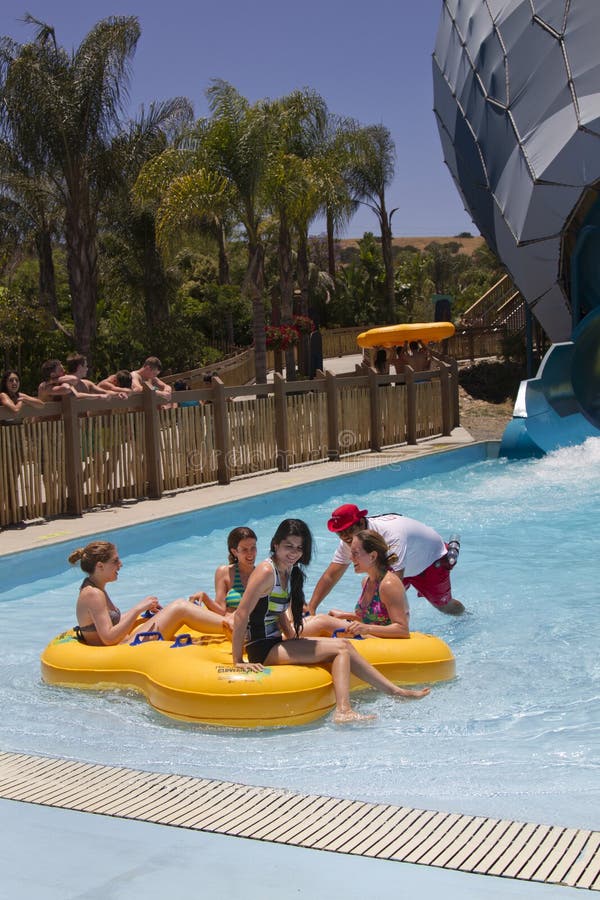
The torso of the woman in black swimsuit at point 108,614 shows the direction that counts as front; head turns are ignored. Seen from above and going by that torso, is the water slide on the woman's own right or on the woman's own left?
on the woman's own left

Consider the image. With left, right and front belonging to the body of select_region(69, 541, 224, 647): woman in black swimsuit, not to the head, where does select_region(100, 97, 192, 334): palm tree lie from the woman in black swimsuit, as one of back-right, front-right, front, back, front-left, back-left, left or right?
left

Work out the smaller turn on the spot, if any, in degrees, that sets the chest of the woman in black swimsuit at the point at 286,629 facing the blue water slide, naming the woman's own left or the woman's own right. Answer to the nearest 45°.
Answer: approximately 135° to the woman's own left

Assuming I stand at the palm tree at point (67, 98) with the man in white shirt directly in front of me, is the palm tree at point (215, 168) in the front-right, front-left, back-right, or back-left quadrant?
front-left

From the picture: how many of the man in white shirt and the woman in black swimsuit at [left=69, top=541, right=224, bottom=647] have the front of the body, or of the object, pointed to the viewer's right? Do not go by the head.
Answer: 1

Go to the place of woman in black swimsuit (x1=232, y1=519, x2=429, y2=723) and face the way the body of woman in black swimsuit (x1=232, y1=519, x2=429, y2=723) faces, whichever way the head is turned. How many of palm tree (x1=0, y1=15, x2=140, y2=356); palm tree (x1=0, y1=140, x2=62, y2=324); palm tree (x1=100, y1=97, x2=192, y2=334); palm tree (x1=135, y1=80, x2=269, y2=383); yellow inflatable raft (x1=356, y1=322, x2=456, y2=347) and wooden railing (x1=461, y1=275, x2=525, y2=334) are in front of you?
0

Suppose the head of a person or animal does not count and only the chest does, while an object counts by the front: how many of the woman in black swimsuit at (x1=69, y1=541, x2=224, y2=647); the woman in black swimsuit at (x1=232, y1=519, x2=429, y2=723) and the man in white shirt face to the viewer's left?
1

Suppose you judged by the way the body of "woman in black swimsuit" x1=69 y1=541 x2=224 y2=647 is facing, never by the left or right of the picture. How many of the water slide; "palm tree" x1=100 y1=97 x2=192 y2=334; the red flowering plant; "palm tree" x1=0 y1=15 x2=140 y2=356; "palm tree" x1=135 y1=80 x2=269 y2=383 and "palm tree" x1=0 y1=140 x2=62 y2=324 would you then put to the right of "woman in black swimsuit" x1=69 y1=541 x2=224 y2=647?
0

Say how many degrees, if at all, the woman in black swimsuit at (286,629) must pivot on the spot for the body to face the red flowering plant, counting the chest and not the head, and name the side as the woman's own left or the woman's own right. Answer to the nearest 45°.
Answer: approximately 135° to the woman's own left

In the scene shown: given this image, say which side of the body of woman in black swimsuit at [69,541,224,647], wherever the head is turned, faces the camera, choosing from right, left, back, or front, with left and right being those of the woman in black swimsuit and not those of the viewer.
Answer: right

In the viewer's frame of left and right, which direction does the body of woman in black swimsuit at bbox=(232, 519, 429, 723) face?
facing the viewer and to the right of the viewer

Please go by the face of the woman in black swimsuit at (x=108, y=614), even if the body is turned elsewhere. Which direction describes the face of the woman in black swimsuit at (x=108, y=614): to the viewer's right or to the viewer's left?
to the viewer's right

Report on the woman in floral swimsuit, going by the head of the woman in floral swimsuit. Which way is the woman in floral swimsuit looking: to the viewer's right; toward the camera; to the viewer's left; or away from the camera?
to the viewer's left

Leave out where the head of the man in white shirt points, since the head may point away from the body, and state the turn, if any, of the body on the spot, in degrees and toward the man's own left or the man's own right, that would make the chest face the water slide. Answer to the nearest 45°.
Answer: approximately 90° to the man's own right

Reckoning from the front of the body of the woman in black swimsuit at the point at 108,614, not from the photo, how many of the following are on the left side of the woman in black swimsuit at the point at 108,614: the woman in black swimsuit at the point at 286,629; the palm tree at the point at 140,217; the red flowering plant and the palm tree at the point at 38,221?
3

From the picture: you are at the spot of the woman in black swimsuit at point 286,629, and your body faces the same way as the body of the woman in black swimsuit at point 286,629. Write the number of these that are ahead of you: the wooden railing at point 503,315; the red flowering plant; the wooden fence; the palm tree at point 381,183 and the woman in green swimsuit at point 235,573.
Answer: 0

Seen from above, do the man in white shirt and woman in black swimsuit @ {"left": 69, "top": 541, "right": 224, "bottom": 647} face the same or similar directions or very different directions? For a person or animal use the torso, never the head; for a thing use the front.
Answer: very different directions

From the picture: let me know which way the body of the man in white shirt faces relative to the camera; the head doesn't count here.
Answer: to the viewer's left

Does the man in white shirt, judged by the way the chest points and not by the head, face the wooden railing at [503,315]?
no

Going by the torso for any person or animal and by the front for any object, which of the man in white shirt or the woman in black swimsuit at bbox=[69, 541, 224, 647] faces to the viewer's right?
the woman in black swimsuit

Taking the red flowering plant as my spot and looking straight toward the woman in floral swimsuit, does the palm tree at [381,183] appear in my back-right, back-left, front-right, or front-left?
back-left

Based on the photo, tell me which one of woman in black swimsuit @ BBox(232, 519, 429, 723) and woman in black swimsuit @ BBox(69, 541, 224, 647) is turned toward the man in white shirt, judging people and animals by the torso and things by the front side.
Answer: woman in black swimsuit @ BBox(69, 541, 224, 647)

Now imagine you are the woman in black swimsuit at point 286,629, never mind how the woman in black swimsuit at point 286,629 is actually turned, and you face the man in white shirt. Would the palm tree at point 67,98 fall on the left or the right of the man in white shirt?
left
